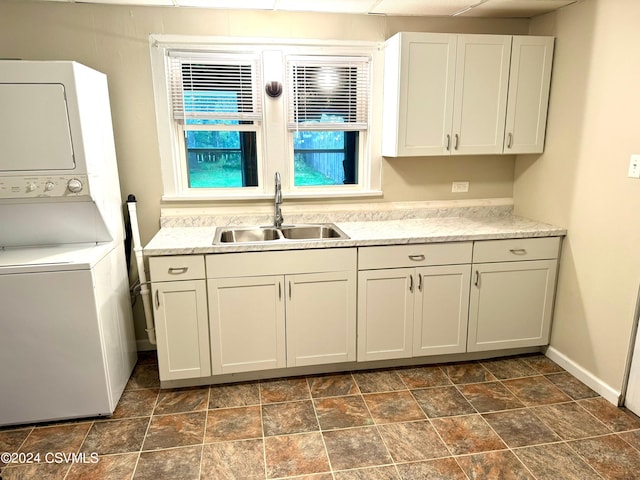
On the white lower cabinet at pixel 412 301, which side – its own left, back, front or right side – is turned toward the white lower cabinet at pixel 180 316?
right

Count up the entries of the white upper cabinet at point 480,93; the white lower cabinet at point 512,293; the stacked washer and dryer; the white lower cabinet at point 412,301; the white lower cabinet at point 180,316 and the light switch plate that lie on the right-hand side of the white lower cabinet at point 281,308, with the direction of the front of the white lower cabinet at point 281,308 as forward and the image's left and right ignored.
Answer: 2

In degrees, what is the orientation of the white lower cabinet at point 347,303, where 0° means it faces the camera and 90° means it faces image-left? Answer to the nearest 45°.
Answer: approximately 0°

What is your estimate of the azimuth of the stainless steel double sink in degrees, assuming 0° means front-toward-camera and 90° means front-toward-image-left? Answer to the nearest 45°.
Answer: approximately 0°

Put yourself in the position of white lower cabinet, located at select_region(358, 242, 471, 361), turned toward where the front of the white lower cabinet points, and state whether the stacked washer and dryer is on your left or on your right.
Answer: on your right

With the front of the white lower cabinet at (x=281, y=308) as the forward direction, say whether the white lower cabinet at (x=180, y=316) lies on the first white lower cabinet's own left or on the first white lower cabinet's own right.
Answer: on the first white lower cabinet's own right

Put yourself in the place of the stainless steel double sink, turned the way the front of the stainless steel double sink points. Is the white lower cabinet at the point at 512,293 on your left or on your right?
on your left
